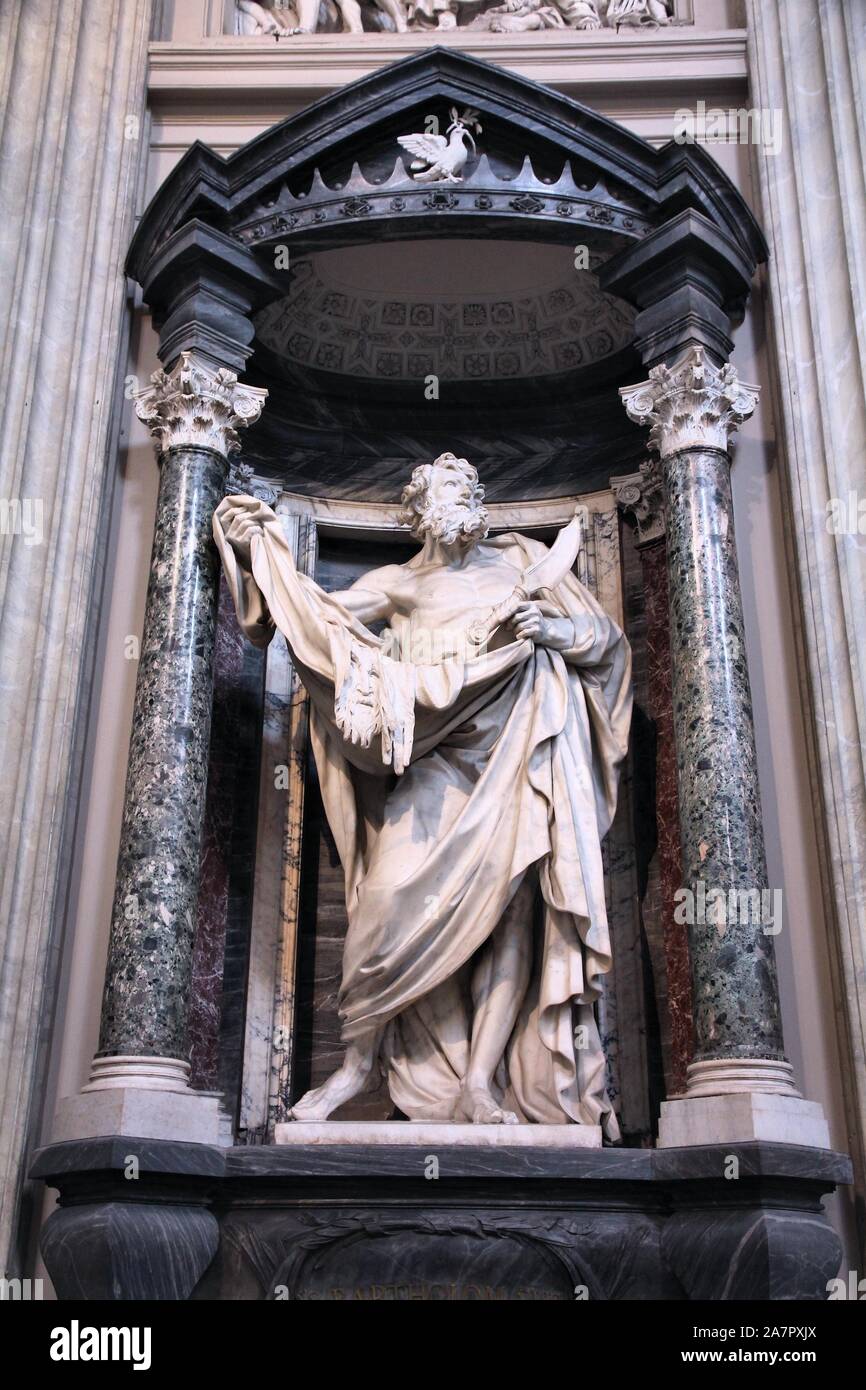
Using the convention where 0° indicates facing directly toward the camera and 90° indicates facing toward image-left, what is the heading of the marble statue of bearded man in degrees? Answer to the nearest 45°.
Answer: approximately 0°
